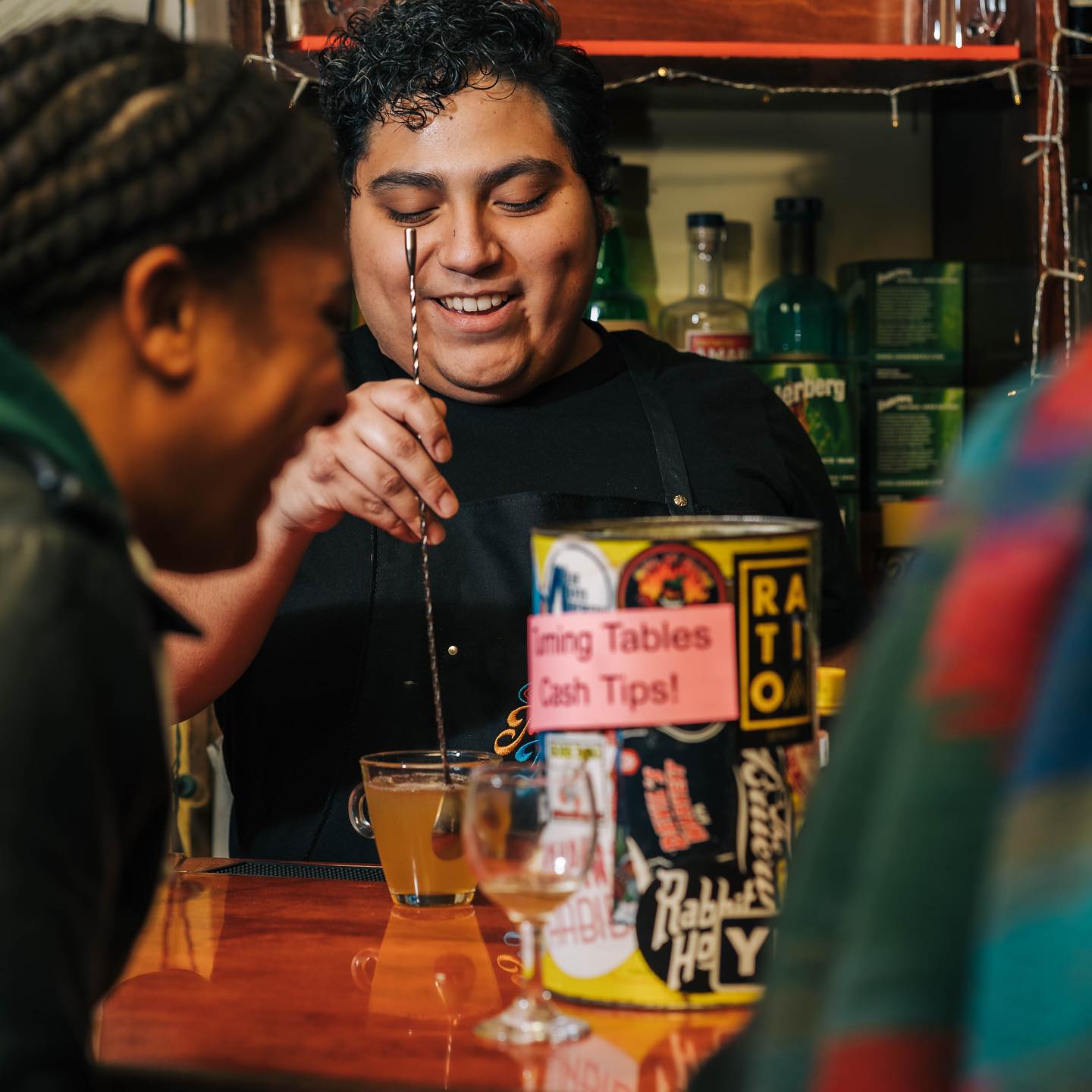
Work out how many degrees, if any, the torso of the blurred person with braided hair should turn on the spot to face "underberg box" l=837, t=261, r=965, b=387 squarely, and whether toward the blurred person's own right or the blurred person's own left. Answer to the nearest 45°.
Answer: approximately 45° to the blurred person's own left

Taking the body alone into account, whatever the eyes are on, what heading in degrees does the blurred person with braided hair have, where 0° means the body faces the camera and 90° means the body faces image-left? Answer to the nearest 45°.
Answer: approximately 270°

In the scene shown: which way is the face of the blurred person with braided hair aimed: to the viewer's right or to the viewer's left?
to the viewer's right

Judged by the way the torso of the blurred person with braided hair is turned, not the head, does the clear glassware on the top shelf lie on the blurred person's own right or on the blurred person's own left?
on the blurred person's own left

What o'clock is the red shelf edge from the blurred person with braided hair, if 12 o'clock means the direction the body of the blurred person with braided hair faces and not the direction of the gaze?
The red shelf edge is roughly at 10 o'clock from the blurred person with braided hair.
